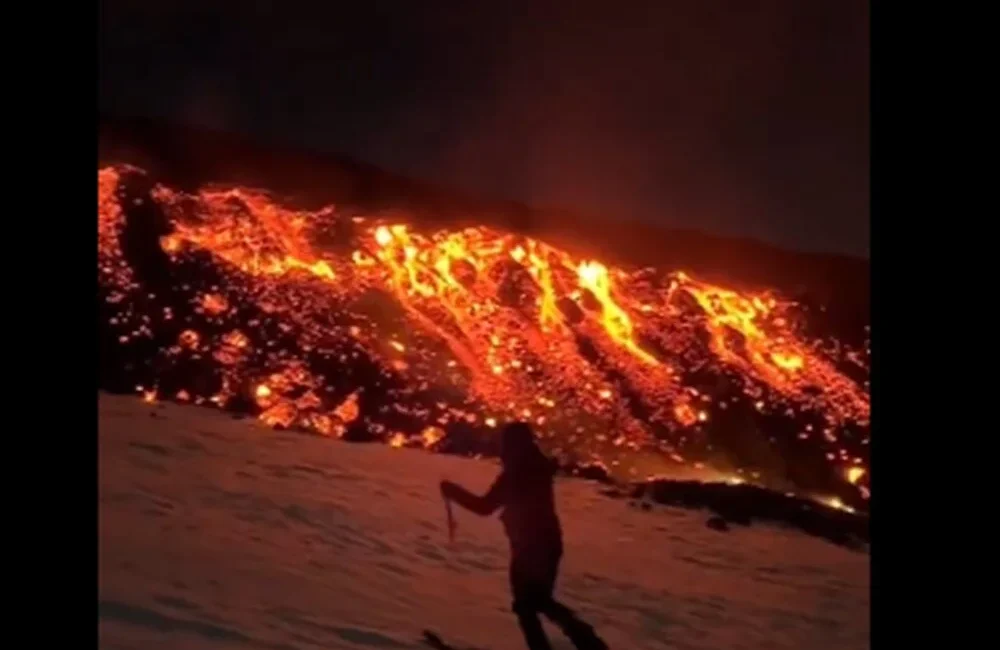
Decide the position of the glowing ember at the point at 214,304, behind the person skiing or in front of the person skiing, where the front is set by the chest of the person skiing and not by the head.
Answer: in front
